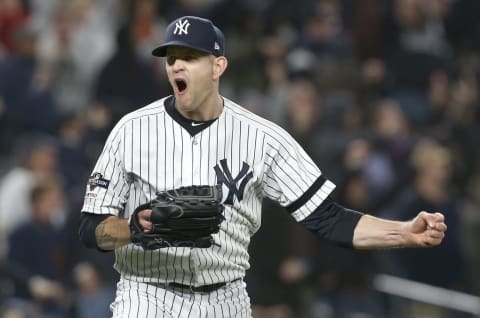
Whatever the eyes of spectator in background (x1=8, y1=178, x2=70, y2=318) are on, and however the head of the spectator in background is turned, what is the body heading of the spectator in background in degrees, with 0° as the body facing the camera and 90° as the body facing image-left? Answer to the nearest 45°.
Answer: approximately 315°

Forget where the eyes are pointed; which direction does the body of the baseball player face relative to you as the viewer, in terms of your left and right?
facing the viewer

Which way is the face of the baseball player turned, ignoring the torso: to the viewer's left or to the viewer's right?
to the viewer's left

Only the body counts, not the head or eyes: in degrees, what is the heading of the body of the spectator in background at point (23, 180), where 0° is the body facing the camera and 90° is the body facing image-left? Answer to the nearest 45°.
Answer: approximately 315°

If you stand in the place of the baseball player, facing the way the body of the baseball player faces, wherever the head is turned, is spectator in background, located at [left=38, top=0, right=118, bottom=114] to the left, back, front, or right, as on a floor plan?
back

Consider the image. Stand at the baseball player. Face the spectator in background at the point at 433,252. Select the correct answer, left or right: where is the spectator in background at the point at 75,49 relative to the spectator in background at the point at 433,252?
left

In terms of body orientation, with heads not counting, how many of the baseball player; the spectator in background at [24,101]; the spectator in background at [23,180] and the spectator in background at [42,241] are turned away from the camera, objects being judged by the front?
0

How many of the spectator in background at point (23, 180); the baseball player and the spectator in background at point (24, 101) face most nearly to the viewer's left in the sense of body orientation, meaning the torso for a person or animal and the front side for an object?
0
